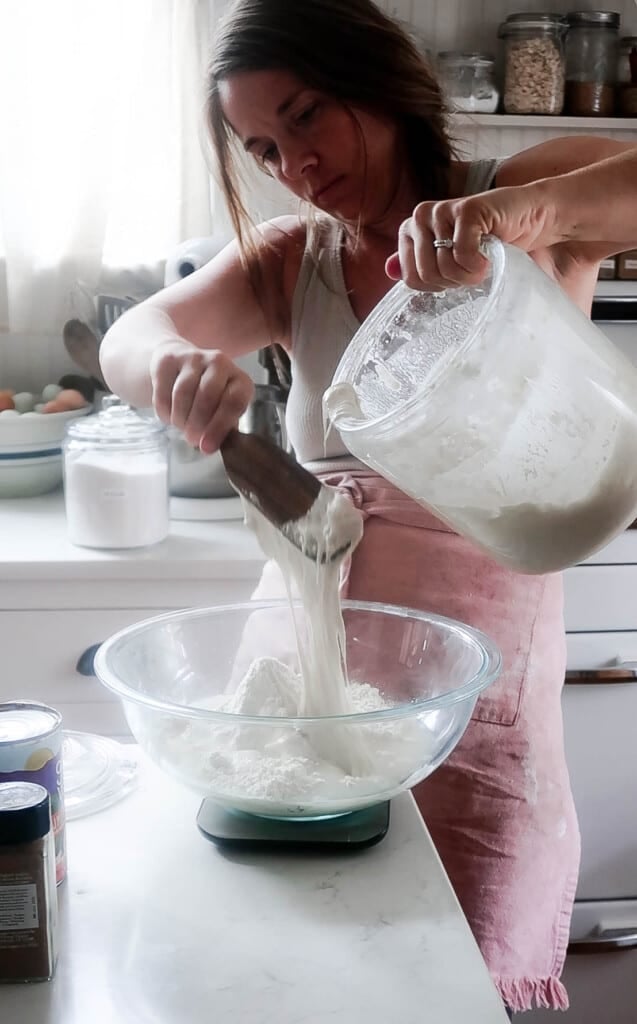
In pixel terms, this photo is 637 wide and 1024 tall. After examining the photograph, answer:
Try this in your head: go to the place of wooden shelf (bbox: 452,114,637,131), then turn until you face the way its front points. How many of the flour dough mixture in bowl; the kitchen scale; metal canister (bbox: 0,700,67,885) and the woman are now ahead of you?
4

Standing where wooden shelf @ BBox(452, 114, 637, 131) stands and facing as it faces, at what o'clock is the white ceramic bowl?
The white ceramic bowl is roughly at 2 o'clock from the wooden shelf.

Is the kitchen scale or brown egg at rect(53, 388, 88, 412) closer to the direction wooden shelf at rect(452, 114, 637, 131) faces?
the kitchen scale

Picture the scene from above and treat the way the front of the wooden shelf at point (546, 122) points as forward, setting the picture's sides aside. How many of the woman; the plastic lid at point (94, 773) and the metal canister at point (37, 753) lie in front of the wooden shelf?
3

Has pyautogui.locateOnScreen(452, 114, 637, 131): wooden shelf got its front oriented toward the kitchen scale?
yes

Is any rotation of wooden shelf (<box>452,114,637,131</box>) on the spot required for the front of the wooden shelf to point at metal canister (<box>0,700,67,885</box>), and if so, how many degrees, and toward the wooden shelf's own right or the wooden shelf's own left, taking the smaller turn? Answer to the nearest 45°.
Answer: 0° — it already faces it

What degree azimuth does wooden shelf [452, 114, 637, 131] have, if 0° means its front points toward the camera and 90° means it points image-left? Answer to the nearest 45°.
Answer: approximately 0°

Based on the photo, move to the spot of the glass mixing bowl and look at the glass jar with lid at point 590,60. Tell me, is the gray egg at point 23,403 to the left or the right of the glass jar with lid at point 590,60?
left

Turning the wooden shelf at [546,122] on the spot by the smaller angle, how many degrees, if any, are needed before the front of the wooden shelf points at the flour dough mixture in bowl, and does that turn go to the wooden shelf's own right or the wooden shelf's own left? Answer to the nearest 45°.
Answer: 0° — it already faces it

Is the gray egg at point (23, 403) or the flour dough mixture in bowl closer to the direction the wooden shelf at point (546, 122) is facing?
the flour dough mixture in bowl

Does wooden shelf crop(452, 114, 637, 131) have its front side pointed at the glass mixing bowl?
yes
